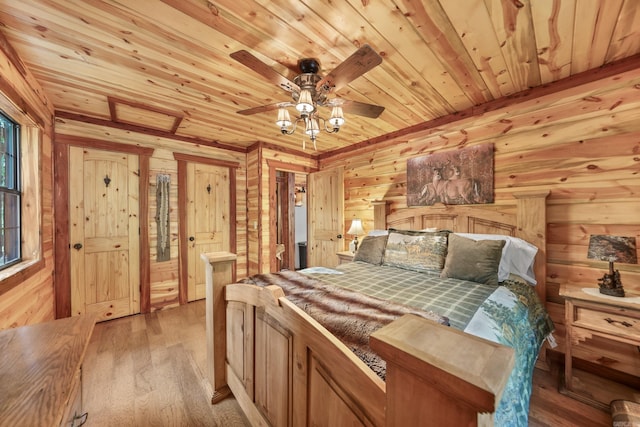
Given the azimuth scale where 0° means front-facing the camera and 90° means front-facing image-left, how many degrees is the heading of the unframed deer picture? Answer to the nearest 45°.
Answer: approximately 45°

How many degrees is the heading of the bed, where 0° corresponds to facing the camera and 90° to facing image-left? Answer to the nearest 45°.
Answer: approximately 45°

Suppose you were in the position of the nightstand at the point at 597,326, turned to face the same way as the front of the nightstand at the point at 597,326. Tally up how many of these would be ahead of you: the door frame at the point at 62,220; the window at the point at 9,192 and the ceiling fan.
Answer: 3

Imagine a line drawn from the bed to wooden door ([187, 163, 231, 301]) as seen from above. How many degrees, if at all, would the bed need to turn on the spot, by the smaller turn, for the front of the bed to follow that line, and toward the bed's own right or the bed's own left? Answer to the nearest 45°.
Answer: approximately 90° to the bed's own right

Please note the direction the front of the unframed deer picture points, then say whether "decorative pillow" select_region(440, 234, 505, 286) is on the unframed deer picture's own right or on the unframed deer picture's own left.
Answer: on the unframed deer picture's own left
